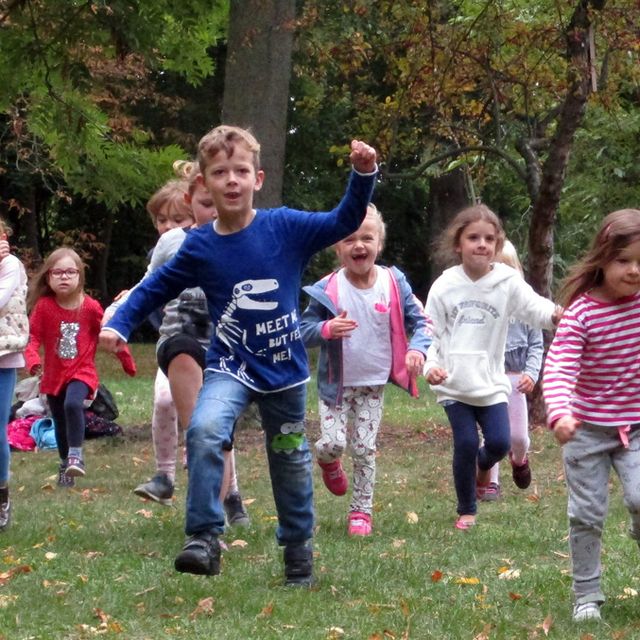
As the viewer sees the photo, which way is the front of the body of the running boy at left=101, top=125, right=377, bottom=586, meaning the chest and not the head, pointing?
toward the camera

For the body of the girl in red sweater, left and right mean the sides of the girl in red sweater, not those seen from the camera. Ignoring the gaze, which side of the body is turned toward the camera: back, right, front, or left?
front

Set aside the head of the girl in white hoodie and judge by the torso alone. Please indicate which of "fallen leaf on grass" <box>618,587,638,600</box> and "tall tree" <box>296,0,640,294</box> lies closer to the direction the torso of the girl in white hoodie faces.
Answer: the fallen leaf on grass

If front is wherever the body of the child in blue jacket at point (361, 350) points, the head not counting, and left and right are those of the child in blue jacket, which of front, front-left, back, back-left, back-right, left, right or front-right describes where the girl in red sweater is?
back-right

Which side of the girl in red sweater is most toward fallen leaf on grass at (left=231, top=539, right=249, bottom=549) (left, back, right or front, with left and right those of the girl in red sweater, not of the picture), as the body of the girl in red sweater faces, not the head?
front

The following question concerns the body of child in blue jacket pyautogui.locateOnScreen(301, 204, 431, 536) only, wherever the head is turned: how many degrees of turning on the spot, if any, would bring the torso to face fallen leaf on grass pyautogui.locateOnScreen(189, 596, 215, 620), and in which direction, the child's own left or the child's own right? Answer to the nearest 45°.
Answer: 0° — they already face it

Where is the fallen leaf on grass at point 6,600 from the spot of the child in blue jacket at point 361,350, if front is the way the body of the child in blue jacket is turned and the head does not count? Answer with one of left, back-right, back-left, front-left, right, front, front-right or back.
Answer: front-right

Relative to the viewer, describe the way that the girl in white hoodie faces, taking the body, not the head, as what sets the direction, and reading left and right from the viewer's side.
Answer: facing the viewer
